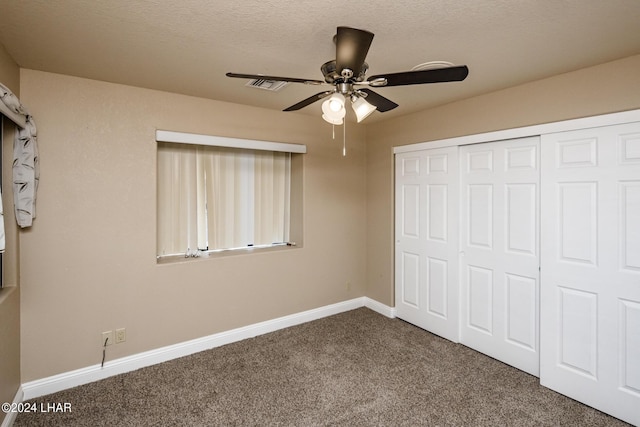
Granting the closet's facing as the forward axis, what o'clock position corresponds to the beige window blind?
The beige window blind is roughly at 1 o'clock from the closet.

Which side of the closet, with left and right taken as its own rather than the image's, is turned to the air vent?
front

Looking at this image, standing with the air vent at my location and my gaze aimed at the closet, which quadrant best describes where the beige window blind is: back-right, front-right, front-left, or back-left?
back-left

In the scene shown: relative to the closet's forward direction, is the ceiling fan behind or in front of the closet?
in front

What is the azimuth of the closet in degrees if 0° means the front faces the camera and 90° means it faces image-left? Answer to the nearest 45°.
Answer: approximately 45°
